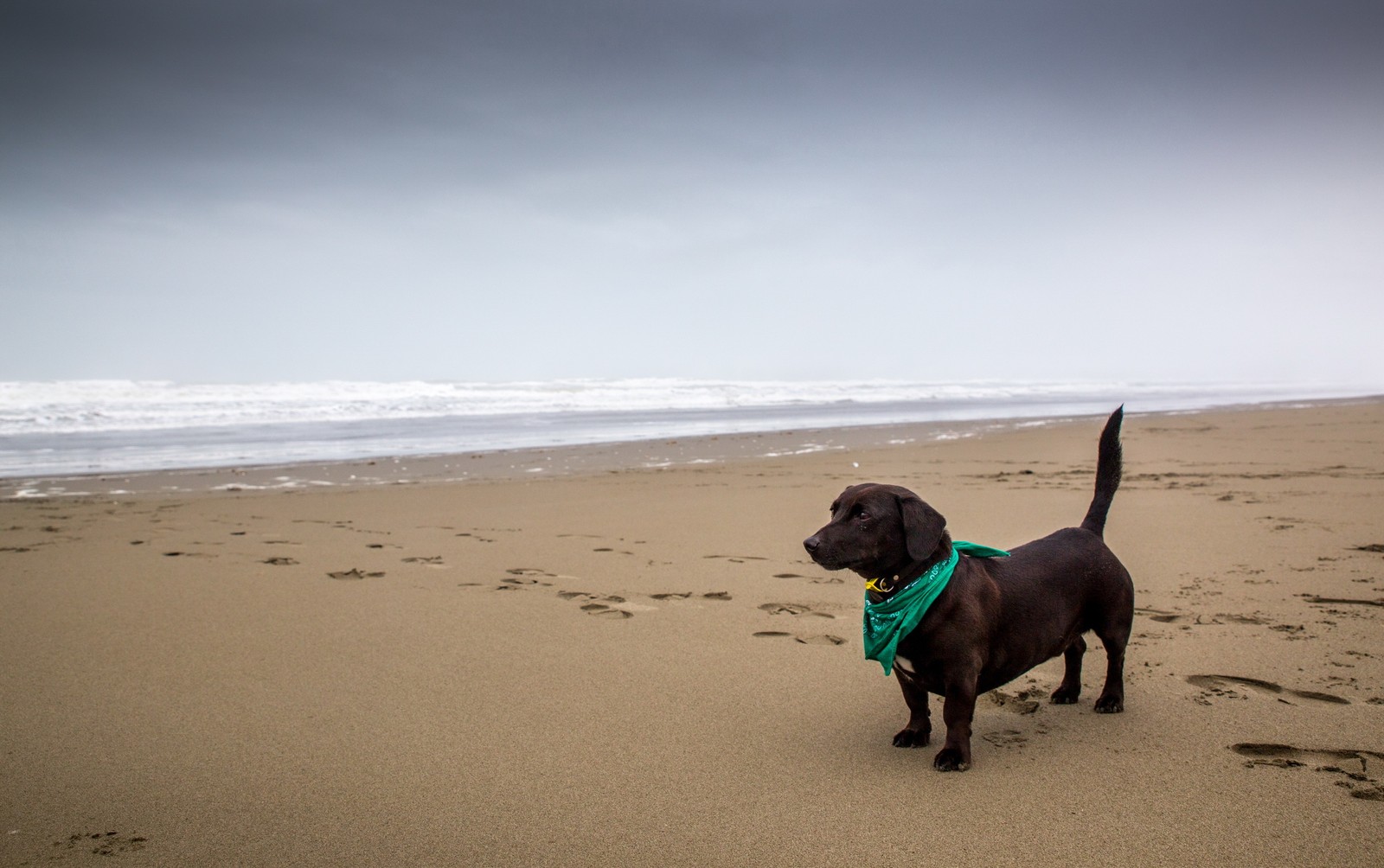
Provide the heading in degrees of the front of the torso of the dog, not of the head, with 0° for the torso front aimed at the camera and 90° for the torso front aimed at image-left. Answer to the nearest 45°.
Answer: approximately 45°
